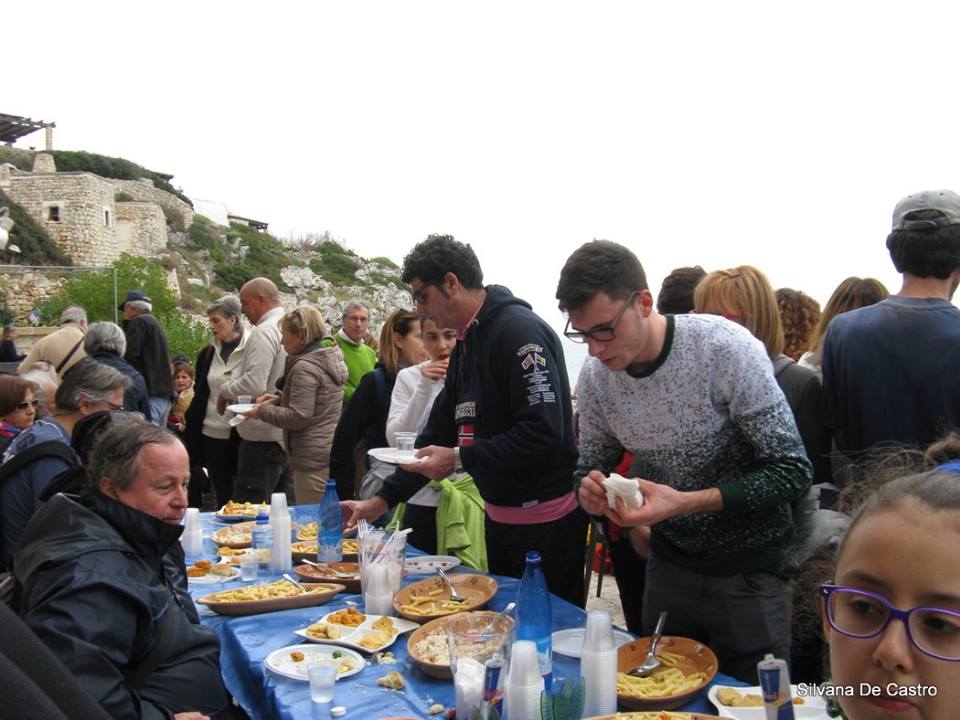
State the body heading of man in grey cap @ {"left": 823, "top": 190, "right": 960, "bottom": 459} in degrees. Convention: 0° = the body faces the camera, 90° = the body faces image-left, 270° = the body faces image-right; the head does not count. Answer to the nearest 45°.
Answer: approximately 180°

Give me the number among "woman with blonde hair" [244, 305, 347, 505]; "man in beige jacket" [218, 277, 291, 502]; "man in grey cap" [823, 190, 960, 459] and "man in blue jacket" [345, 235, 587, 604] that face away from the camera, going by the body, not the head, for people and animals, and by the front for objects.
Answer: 1

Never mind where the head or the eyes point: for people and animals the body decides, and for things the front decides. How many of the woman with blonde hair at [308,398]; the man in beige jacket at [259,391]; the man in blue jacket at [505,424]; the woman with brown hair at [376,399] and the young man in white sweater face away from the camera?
0

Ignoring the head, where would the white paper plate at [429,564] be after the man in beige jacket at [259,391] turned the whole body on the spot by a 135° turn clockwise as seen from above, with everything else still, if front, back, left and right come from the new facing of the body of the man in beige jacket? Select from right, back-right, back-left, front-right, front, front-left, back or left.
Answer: back-right

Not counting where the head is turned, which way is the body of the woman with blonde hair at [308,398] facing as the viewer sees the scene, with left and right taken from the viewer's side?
facing to the left of the viewer

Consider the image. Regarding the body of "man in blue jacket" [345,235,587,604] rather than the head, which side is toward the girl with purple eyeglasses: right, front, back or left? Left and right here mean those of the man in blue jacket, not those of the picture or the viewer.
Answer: left

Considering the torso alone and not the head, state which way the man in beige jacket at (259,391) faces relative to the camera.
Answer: to the viewer's left

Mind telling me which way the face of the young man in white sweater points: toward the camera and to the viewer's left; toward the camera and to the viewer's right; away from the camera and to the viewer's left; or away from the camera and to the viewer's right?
toward the camera and to the viewer's left

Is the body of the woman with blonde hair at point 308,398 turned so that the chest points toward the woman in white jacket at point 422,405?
no

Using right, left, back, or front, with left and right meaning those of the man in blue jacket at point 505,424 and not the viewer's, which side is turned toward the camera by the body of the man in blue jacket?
left

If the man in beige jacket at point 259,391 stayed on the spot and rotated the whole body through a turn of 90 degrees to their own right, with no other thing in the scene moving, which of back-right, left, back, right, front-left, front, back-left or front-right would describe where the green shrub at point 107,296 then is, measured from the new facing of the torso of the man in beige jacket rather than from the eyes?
front

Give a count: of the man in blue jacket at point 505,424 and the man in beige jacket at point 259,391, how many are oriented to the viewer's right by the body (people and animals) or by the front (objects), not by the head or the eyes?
0

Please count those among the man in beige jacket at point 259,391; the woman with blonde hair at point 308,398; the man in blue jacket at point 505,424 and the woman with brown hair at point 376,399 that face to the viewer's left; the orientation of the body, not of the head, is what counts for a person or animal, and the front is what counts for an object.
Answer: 3

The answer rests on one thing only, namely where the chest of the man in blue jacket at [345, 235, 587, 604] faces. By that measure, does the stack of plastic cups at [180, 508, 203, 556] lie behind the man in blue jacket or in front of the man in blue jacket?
in front

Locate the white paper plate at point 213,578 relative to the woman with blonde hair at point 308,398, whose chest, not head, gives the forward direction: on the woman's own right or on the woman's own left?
on the woman's own left
